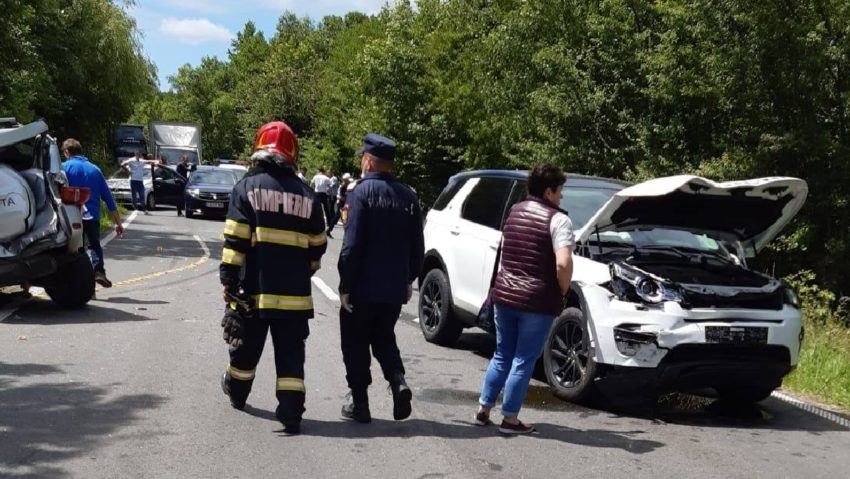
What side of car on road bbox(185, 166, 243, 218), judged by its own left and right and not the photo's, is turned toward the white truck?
back

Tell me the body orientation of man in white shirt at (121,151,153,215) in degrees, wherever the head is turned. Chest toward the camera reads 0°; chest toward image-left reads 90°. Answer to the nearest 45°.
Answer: approximately 0°

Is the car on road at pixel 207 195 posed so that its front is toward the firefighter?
yes

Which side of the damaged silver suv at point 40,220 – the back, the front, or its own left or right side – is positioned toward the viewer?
back

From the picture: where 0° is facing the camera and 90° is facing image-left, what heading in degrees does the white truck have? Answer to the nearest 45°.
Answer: approximately 0°

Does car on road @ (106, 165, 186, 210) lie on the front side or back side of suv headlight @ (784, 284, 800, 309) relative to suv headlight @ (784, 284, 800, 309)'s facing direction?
on the back side

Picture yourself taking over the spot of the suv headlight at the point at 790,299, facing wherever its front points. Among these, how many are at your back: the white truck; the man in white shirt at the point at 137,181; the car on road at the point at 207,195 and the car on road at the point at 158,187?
4

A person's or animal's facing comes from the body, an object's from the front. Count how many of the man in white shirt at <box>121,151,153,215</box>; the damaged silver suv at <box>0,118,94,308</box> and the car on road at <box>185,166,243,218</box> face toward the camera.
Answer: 2

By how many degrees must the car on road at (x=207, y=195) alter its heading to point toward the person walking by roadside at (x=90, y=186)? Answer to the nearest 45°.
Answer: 0° — it already faces them

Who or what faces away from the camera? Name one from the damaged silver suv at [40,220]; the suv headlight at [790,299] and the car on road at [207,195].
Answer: the damaged silver suv

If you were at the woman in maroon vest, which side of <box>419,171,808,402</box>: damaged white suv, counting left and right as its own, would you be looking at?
right

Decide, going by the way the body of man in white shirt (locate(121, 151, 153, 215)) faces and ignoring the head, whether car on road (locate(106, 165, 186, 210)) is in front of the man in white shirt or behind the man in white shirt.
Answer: behind

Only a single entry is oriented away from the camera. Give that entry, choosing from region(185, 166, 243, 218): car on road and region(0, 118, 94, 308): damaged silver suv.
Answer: the damaged silver suv

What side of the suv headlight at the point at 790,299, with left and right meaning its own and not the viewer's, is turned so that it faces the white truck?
back

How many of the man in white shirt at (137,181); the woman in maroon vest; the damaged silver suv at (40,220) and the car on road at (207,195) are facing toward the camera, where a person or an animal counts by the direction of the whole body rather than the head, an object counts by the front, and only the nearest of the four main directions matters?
2
